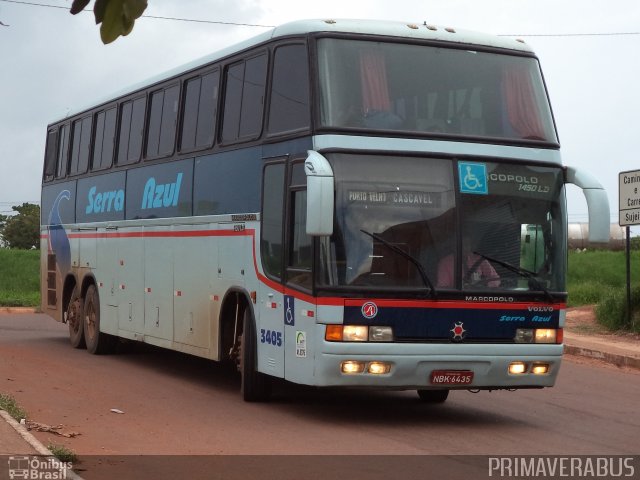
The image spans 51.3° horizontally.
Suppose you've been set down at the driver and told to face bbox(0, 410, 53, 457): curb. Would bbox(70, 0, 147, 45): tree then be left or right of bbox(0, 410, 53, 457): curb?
left

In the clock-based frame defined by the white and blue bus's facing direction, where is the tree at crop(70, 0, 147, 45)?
The tree is roughly at 2 o'clock from the white and blue bus.

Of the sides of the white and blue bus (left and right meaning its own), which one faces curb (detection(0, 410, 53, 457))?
right

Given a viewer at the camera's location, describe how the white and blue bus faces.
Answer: facing the viewer and to the right of the viewer

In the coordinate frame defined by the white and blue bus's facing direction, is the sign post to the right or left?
on its left
